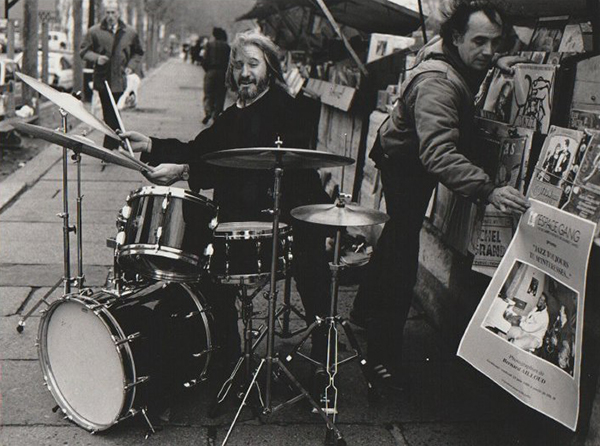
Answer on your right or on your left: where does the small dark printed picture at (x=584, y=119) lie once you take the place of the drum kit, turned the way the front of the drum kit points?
on your left

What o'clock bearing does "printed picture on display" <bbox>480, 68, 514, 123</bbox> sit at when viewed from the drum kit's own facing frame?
The printed picture on display is roughly at 7 o'clock from the drum kit.

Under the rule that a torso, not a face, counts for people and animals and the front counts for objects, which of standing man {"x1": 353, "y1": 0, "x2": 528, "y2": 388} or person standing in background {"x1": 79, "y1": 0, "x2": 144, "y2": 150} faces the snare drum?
the person standing in background

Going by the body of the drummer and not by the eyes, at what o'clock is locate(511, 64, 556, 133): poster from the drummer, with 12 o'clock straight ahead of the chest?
The poster is roughly at 8 o'clock from the drummer.

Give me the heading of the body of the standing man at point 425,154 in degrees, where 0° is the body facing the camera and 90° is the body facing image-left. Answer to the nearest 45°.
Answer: approximately 270°

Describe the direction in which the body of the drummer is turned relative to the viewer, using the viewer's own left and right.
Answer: facing the viewer and to the left of the viewer

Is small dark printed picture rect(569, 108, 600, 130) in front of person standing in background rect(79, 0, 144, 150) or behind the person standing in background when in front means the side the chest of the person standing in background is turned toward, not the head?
in front

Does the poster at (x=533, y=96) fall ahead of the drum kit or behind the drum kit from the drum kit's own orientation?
behind

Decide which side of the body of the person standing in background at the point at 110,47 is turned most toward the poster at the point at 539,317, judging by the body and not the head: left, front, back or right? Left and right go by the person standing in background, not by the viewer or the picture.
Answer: front

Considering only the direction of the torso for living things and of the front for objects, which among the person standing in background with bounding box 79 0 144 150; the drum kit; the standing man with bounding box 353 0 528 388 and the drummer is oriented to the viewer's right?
the standing man
